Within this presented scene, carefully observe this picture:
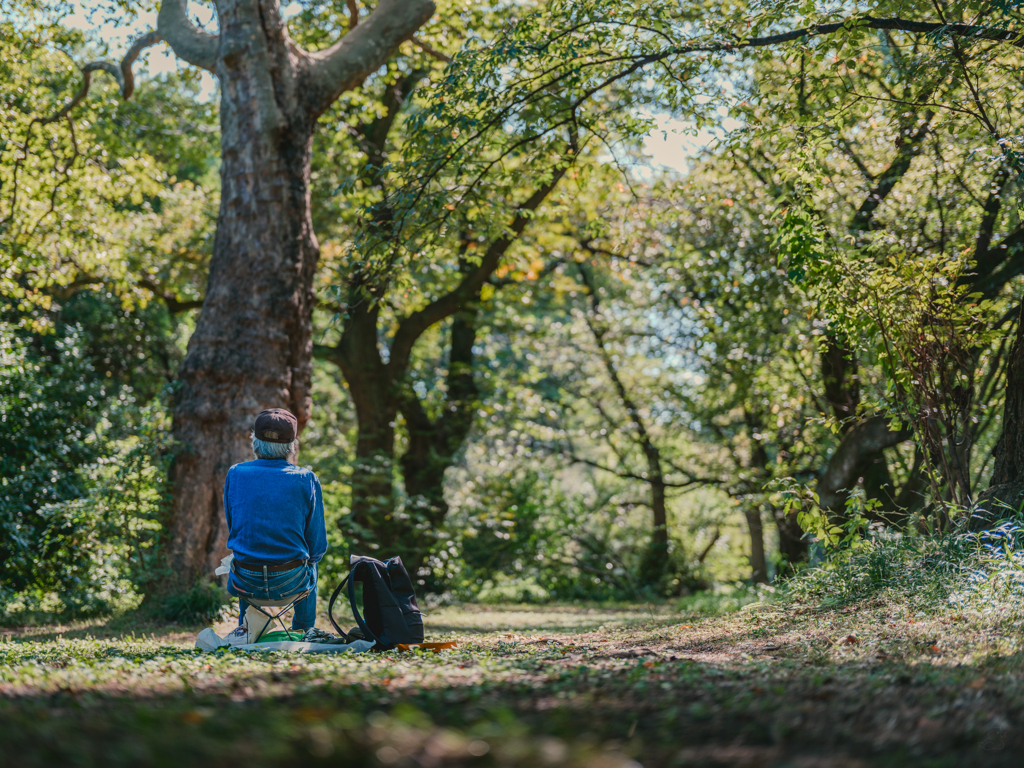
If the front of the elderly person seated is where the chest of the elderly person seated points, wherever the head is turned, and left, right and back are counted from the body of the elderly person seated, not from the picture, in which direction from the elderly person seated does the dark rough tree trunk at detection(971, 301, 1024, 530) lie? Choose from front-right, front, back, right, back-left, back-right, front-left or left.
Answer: right

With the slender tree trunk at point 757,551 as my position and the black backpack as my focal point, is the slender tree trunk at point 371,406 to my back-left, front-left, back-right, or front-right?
front-right

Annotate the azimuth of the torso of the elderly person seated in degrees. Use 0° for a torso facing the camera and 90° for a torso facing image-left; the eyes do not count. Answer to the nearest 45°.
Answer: approximately 180°

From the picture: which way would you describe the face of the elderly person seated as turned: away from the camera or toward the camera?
away from the camera

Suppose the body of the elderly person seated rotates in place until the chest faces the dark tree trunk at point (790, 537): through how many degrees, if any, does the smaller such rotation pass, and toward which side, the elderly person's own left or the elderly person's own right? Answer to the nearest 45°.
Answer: approximately 45° to the elderly person's own right

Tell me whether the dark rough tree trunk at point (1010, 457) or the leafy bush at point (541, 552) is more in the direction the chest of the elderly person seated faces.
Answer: the leafy bush

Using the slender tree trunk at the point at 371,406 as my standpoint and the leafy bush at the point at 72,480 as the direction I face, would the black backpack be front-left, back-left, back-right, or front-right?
front-left

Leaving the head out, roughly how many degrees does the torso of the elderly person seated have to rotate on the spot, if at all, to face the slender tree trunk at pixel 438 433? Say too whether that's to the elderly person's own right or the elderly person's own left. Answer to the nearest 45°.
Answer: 0° — they already face it
